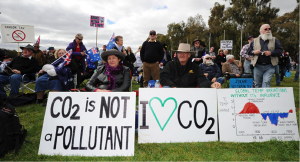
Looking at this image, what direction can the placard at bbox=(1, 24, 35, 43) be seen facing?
toward the camera

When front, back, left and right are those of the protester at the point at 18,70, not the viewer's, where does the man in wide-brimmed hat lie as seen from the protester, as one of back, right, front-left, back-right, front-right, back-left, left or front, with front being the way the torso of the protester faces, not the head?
left

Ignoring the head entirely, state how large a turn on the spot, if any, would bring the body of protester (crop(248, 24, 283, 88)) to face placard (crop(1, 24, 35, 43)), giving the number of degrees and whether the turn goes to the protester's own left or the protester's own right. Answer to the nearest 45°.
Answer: approximately 90° to the protester's own right

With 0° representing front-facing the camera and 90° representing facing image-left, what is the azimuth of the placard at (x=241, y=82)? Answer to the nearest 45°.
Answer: approximately 0°

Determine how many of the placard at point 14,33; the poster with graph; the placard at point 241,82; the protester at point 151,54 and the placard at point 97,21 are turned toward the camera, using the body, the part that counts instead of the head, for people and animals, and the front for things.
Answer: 5

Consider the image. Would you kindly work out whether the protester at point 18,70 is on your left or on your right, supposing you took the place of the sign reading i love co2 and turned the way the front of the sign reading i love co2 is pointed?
on your right

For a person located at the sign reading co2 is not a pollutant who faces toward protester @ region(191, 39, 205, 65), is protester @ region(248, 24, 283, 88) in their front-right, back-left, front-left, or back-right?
front-right

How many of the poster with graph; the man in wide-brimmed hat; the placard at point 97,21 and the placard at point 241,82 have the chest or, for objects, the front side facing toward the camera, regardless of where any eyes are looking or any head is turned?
4

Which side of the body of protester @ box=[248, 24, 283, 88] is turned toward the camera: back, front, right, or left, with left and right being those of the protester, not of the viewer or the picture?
front

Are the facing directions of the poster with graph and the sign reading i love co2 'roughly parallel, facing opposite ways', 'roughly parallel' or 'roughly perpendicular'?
roughly parallel

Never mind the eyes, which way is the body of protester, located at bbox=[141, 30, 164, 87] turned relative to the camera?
toward the camera

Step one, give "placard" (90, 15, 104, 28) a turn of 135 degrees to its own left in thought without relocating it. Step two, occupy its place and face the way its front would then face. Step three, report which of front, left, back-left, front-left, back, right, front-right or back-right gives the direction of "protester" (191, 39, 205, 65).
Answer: right

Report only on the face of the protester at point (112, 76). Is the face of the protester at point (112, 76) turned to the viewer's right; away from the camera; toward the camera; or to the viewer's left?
toward the camera

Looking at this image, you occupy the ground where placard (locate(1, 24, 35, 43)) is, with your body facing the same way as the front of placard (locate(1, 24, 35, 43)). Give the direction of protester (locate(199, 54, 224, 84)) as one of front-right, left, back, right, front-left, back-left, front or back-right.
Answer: front-left

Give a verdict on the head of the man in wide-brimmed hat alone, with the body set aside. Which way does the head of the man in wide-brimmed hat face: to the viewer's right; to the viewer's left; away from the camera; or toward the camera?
toward the camera

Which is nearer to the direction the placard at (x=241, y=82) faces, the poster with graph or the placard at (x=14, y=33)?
the poster with graph

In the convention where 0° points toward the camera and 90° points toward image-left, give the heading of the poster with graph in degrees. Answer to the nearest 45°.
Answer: approximately 0°
